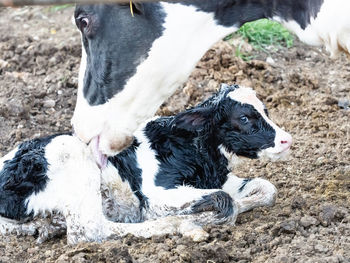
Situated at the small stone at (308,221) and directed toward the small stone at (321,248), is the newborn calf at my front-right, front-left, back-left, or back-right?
back-right

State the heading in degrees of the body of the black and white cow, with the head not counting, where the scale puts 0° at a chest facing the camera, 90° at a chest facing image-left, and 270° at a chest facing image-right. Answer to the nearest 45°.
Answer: approximately 90°

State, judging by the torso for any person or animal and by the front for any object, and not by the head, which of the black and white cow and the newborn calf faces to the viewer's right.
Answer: the newborn calf

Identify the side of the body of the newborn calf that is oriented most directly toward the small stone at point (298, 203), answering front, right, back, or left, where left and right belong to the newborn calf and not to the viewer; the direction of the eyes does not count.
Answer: front

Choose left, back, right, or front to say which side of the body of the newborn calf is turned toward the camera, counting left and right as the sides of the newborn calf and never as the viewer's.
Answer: right

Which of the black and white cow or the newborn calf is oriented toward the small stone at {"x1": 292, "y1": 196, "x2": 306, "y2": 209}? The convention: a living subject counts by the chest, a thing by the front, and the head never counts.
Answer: the newborn calf

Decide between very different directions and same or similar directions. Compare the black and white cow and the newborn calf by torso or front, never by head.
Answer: very different directions

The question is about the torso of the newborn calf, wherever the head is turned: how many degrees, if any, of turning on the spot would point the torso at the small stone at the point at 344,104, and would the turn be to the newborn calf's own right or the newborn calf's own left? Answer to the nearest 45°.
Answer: approximately 45° to the newborn calf's own left

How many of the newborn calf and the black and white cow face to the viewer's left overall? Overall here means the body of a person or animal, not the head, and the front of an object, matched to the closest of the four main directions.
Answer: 1

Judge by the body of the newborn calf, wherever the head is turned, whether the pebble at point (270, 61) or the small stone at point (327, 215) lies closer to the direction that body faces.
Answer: the small stone

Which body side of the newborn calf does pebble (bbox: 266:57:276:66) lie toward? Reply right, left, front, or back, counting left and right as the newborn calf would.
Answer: left

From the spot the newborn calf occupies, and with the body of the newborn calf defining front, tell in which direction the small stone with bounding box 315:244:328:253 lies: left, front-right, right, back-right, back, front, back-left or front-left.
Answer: front-right

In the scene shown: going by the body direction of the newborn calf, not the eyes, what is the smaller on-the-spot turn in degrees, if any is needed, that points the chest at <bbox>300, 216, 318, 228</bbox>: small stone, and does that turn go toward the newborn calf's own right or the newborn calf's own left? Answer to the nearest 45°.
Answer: approximately 45° to the newborn calf's own right
